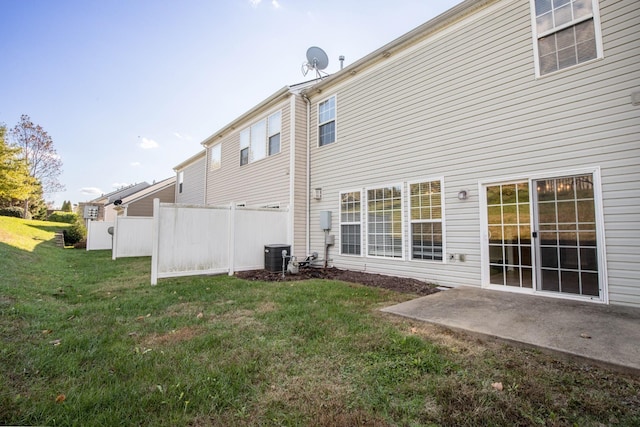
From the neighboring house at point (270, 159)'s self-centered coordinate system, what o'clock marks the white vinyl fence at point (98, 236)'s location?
The white vinyl fence is roughly at 9 o'clock from the neighboring house.

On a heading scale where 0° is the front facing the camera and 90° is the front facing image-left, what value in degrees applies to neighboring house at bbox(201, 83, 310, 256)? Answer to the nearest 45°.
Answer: approximately 225°

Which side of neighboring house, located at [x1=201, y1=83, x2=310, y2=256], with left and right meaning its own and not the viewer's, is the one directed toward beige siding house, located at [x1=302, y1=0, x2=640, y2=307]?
left

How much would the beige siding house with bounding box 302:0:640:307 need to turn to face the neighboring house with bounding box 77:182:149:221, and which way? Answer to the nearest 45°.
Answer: approximately 90° to its right

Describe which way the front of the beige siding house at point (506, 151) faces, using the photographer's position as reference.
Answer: facing away from the viewer and to the right of the viewer

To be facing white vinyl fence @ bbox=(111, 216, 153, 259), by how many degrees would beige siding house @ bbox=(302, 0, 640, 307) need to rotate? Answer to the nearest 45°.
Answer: approximately 90° to its right

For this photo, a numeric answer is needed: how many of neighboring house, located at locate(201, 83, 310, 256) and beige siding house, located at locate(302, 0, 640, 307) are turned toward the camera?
0

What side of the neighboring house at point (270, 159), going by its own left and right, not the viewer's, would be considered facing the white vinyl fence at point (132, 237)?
left

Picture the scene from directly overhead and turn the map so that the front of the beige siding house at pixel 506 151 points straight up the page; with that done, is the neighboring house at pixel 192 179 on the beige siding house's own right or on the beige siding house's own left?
on the beige siding house's own left

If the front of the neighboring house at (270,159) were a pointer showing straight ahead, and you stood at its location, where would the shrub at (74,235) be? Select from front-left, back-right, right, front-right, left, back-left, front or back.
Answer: left
